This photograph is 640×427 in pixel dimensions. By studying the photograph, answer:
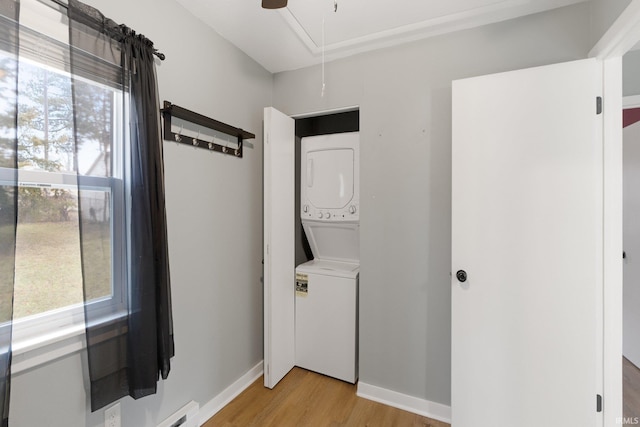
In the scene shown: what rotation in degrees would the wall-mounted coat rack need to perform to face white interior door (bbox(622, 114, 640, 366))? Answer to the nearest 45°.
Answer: approximately 45° to its left

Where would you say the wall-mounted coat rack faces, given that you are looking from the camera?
facing the viewer and to the right of the viewer

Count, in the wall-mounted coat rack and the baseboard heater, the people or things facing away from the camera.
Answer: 0

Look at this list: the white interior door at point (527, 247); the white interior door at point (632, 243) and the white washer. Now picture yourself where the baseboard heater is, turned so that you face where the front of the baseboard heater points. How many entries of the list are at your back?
0

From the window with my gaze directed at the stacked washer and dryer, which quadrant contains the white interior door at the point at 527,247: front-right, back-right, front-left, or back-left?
front-right

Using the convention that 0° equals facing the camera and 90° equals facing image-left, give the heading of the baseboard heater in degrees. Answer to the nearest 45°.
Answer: approximately 315°

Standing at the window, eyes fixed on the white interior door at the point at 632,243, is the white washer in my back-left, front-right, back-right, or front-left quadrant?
front-left

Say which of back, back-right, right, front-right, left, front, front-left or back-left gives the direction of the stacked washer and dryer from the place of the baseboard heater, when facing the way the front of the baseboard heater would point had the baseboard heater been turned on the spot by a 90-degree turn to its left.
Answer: front-right

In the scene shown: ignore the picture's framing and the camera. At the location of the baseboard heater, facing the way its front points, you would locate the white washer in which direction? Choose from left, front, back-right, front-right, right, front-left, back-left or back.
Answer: front-left

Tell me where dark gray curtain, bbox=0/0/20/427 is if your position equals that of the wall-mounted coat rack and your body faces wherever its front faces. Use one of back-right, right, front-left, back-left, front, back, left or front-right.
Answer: right

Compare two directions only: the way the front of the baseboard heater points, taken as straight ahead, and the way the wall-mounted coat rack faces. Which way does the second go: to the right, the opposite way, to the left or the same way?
the same way

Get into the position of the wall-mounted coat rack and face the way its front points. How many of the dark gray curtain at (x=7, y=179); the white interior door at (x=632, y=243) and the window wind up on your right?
2
